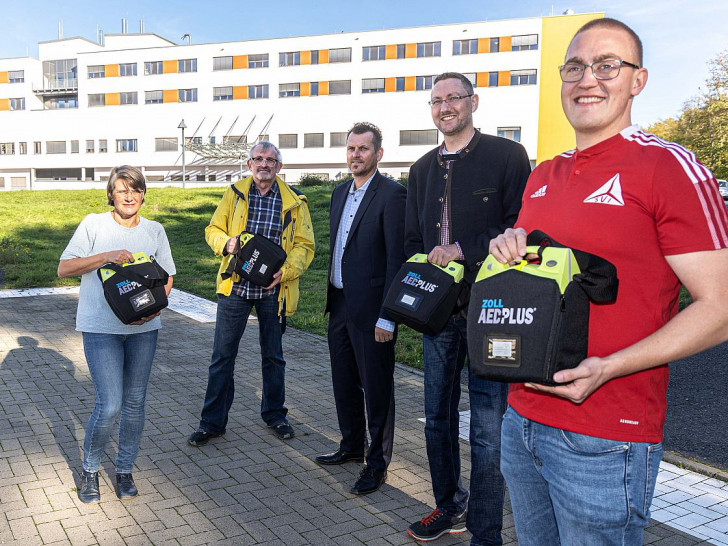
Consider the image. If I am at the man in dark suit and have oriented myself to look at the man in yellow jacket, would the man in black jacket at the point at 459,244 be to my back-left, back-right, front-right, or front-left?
back-left

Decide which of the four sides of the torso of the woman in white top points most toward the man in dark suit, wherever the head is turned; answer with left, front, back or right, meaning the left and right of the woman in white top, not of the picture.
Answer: left

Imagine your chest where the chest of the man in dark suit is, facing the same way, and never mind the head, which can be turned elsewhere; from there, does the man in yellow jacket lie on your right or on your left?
on your right

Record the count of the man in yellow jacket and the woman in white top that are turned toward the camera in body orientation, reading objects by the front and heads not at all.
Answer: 2

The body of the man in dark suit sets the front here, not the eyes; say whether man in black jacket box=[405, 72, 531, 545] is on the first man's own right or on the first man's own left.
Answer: on the first man's own left

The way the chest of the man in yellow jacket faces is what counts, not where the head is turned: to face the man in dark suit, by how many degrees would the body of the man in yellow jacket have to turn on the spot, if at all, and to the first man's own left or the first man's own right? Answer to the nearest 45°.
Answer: approximately 45° to the first man's own left

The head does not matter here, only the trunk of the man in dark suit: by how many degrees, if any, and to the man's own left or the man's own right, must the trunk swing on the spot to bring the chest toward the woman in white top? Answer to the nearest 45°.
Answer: approximately 45° to the man's own right

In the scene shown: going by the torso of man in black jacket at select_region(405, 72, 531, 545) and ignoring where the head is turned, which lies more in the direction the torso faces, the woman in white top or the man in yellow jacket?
the woman in white top

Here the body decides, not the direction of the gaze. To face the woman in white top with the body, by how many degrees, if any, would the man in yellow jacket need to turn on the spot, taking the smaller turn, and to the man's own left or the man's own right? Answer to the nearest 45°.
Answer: approximately 45° to the man's own right
